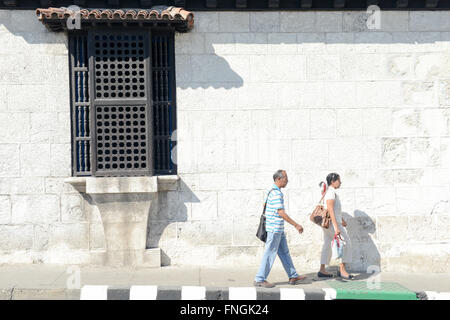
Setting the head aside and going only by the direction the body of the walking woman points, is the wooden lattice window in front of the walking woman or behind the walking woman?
behind

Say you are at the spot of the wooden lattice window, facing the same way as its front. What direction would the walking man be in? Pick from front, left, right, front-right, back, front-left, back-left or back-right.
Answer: front-left

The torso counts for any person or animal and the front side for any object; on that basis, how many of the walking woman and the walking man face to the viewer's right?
2

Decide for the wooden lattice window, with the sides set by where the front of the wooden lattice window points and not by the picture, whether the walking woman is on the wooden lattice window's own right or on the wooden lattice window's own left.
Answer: on the wooden lattice window's own left

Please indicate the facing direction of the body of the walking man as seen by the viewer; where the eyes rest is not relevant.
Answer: to the viewer's right

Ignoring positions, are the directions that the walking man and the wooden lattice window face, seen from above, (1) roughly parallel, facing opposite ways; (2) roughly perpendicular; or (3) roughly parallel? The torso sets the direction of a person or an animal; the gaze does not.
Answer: roughly perpendicular

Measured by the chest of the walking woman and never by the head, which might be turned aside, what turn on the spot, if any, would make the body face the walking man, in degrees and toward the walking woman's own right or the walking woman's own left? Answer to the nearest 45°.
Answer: approximately 135° to the walking woman's own right

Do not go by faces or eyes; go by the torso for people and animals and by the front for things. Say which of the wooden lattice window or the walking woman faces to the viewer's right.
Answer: the walking woman

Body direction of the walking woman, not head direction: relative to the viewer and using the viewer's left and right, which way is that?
facing to the right of the viewer

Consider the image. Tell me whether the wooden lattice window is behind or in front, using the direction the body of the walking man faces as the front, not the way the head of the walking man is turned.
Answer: behind
